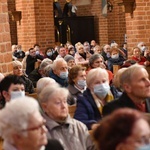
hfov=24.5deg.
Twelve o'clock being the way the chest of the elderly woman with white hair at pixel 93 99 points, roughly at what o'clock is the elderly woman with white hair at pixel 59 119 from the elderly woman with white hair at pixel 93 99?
the elderly woman with white hair at pixel 59 119 is roughly at 2 o'clock from the elderly woman with white hair at pixel 93 99.

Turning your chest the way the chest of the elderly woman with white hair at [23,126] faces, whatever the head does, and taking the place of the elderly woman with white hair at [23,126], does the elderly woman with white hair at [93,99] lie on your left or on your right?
on your left

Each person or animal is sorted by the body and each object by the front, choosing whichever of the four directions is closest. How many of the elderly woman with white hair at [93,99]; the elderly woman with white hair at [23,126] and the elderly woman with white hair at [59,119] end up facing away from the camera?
0

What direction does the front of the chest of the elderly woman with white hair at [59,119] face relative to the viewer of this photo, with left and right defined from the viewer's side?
facing the viewer and to the right of the viewer

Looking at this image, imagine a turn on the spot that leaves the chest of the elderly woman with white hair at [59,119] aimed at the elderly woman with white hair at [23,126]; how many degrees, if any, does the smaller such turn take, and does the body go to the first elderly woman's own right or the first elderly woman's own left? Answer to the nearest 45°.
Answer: approximately 45° to the first elderly woman's own right

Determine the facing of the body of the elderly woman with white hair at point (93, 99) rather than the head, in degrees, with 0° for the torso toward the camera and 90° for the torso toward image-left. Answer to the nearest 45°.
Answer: approximately 315°

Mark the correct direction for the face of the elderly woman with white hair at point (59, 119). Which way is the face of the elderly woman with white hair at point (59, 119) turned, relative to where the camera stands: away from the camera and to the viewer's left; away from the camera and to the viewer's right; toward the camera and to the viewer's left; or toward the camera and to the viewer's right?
toward the camera and to the viewer's right

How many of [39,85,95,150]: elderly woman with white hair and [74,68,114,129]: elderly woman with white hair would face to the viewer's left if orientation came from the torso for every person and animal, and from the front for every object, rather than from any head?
0
